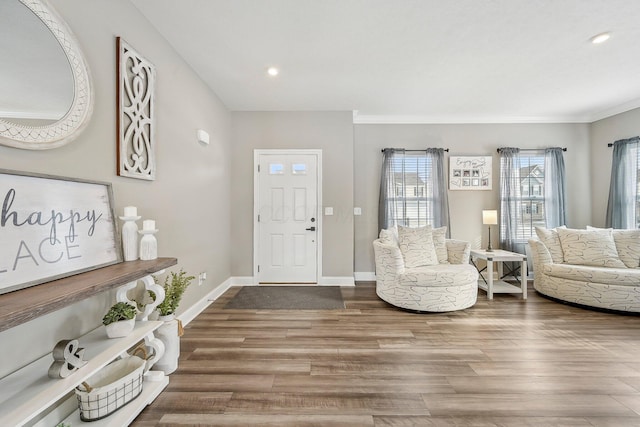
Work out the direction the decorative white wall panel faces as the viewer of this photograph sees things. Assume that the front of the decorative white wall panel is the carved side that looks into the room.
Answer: facing the viewer and to the right of the viewer

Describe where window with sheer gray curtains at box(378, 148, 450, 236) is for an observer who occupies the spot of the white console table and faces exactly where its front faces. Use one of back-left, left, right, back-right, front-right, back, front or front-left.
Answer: front-left

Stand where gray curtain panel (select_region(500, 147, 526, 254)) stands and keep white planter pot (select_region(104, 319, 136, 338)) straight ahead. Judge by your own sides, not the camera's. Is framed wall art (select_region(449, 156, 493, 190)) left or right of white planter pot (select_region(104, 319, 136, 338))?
right

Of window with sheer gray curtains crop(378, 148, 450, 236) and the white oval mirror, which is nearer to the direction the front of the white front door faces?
the white oval mirror

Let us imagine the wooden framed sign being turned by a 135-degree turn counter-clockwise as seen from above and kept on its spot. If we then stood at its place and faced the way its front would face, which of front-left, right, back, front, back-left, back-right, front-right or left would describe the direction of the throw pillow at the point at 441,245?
right

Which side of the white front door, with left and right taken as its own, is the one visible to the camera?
front

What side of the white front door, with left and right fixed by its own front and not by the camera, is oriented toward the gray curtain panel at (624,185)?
left

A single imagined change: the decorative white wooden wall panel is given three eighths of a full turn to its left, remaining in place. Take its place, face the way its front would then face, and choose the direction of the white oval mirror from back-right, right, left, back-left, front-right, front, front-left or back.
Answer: back-left

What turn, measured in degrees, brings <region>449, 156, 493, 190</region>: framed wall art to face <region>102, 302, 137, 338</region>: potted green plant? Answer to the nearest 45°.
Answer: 0° — it already faces it

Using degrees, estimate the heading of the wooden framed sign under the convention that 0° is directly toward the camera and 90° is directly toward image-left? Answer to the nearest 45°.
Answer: approximately 315°

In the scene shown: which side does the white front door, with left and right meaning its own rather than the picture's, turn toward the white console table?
front

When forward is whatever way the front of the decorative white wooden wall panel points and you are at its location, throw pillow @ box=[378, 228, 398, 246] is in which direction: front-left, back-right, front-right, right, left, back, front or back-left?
front-left

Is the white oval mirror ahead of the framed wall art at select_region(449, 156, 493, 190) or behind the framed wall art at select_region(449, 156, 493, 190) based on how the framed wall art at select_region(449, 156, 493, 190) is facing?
ahead

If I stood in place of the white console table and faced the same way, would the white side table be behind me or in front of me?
in front

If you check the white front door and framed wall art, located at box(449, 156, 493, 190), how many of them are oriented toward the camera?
2

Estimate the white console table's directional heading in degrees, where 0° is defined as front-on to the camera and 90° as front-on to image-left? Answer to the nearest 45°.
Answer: approximately 315°
